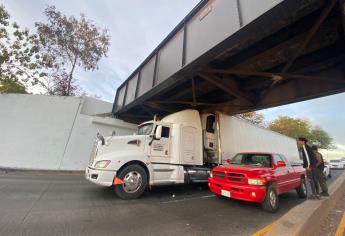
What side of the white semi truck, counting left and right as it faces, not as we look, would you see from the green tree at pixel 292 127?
back

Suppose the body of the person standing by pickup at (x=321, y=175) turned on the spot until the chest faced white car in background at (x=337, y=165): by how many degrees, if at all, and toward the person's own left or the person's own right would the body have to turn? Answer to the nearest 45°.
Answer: approximately 90° to the person's own right

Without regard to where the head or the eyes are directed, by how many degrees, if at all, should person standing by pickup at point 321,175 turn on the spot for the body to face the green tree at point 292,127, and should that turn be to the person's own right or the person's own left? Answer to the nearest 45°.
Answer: approximately 90° to the person's own right

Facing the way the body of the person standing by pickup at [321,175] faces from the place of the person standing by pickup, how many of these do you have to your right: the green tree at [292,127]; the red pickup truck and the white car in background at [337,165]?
2

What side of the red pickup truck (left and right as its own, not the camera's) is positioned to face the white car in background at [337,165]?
back

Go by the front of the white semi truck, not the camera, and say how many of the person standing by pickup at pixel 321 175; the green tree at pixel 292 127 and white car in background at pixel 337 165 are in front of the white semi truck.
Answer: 0

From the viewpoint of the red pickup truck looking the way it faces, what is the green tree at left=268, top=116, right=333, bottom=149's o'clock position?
The green tree is roughly at 5 o'clock from the red pickup truck.

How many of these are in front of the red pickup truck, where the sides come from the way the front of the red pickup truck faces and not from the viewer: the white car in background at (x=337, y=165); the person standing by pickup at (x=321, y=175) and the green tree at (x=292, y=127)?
0

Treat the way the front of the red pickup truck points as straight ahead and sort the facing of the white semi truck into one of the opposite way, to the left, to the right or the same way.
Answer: the same way

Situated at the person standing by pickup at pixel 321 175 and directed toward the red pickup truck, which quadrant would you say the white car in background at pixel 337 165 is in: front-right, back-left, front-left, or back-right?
back-right

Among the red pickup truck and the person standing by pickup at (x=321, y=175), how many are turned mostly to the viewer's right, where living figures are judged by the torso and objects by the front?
0

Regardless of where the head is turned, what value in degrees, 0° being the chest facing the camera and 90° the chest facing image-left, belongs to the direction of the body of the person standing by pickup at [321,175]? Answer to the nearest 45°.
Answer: approximately 90°

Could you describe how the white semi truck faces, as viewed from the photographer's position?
facing the viewer and to the left of the viewer
